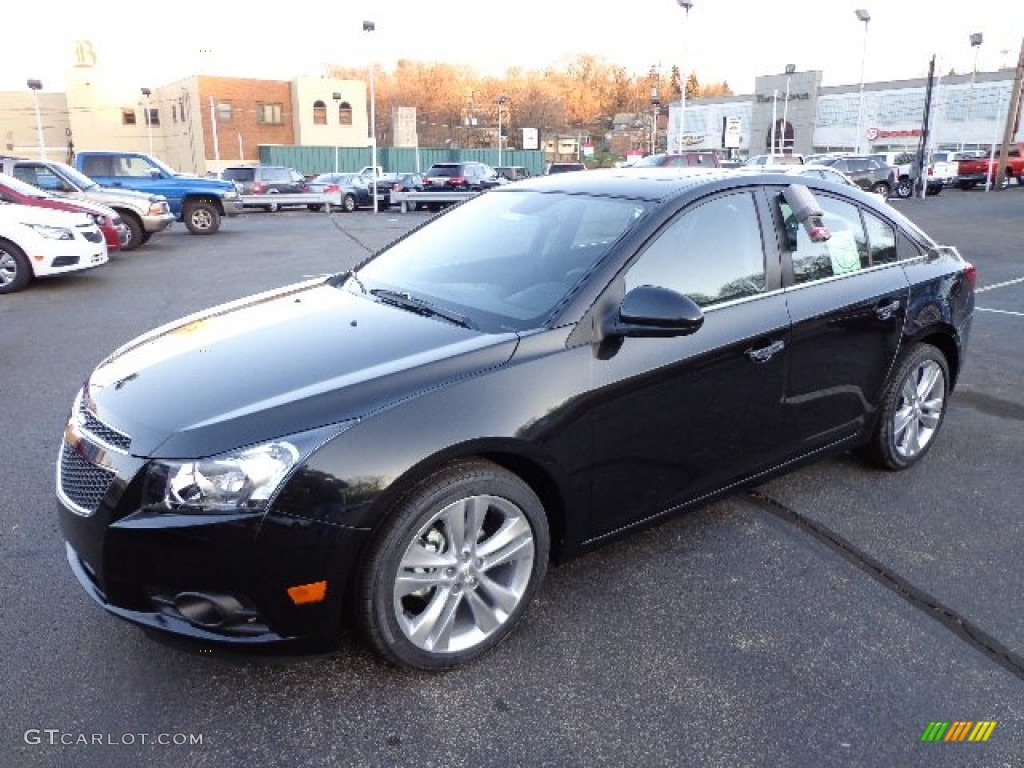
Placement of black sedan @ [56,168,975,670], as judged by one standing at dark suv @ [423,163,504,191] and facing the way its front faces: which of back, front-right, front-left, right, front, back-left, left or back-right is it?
back-right

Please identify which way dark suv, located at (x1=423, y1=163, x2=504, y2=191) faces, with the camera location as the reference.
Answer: facing away from the viewer and to the right of the viewer

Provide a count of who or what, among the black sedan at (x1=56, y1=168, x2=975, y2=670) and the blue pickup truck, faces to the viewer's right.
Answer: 1

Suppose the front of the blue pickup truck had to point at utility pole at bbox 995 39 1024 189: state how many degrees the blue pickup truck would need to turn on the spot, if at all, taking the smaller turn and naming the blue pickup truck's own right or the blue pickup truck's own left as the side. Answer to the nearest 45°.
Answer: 0° — it already faces it

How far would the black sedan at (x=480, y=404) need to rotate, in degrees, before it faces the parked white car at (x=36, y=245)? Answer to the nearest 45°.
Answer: approximately 90° to its right

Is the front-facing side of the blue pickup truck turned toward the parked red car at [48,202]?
no

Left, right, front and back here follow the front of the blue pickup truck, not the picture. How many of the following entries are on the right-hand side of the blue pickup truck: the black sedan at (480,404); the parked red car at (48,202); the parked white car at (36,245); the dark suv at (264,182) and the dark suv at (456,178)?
3

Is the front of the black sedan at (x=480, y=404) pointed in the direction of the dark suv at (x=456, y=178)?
no

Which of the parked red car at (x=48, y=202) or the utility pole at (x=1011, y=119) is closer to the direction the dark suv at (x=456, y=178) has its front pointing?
the utility pole

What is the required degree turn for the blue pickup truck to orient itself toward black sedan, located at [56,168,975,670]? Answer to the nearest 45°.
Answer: approximately 90° to its right

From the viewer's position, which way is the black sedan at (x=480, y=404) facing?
facing the viewer and to the left of the viewer

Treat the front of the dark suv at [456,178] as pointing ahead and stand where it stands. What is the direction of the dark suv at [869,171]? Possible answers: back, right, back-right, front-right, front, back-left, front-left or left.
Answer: front-right

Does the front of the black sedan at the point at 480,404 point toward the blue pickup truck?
no

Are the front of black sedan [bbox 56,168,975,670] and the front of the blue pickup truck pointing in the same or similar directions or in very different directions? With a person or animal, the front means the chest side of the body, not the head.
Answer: very different directions

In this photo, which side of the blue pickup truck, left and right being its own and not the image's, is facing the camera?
right

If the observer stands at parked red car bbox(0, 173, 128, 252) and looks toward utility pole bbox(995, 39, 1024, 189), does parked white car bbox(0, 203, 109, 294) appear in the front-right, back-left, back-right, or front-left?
back-right

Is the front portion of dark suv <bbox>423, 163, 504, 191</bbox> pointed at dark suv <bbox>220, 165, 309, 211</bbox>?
no
